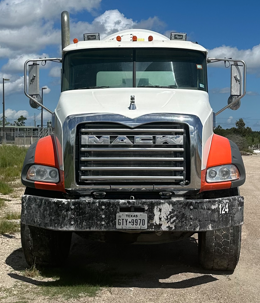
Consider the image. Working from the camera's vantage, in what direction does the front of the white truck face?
facing the viewer
